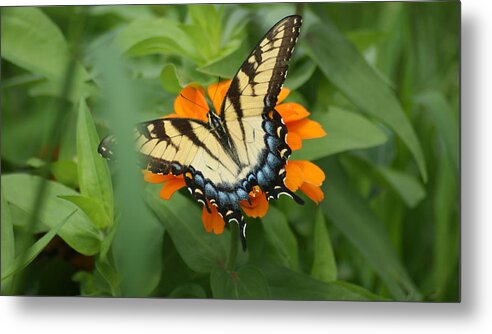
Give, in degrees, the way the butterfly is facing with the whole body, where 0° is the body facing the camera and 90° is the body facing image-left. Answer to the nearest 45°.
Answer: approximately 135°
